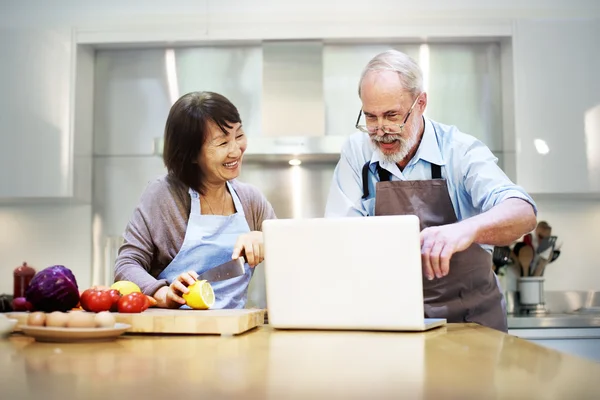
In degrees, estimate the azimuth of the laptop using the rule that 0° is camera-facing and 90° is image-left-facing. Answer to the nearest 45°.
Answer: approximately 180°

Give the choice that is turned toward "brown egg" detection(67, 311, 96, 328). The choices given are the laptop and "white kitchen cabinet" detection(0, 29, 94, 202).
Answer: the white kitchen cabinet

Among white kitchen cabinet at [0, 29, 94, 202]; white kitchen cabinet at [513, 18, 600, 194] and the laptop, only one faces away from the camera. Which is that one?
the laptop

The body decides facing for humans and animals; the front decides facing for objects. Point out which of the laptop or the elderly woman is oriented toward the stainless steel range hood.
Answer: the laptop

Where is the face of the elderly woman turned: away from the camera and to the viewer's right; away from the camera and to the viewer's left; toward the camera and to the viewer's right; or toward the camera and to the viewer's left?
toward the camera and to the viewer's right

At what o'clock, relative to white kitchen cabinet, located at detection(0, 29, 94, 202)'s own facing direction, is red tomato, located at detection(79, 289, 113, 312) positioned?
The red tomato is roughly at 12 o'clock from the white kitchen cabinet.

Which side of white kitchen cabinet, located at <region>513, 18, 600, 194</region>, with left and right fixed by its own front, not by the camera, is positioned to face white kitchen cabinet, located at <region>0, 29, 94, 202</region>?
right

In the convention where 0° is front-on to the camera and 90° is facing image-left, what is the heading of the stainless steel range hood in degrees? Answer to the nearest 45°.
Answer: approximately 0°

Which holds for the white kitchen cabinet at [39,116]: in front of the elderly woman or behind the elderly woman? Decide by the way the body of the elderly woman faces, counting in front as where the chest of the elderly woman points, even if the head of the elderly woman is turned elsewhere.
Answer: behind

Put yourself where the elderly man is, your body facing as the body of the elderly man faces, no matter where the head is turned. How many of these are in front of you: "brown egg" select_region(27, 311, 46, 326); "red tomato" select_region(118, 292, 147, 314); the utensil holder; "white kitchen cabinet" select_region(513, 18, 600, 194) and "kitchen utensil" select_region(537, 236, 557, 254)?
2

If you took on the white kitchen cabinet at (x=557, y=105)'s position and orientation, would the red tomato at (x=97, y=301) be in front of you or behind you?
in front

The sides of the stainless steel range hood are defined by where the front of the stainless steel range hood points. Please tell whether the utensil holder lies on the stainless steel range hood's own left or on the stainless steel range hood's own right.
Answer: on the stainless steel range hood's own left

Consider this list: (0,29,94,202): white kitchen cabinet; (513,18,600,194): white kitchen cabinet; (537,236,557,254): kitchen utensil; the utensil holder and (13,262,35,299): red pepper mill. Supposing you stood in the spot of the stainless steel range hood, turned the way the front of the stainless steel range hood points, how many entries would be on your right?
2

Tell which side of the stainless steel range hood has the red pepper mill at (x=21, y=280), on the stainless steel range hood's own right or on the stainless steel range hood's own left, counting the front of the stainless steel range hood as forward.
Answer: on the stainless steel range hood's own right
